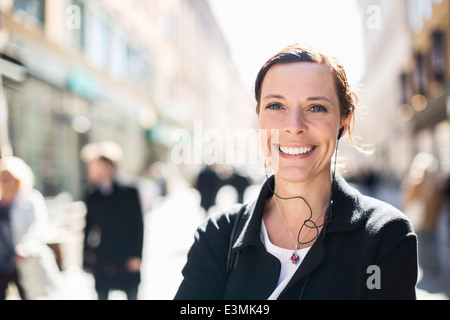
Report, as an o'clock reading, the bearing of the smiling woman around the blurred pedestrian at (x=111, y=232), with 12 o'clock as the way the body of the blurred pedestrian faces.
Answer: The smiling woman is roughly at 10 o'clock from the blurred pedestrian.

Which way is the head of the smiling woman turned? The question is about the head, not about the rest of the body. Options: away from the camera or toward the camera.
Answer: toward the camera

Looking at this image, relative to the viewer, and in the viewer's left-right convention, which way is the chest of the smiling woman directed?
facing the viewer

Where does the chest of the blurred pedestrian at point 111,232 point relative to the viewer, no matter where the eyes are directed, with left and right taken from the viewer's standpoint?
facing the viewer and to the left of the viewer

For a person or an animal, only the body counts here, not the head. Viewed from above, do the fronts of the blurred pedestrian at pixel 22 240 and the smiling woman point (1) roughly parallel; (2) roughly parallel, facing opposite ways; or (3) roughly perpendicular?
roughly parallel

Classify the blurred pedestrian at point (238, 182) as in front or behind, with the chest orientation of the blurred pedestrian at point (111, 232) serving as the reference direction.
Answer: behind

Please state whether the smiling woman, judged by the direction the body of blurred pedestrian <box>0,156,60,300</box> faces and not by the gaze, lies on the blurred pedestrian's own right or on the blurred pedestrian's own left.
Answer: on the blurred pedestrian's own left

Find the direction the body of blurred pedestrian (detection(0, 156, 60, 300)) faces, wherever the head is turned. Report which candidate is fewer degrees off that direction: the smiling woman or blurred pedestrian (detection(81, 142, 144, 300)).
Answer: the smiling woman

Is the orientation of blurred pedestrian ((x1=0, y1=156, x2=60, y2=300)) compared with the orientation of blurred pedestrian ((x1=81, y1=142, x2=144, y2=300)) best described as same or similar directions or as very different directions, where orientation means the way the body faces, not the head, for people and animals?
same or similar directions

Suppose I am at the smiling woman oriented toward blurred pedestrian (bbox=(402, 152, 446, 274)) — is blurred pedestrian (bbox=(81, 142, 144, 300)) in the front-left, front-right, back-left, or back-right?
front-left

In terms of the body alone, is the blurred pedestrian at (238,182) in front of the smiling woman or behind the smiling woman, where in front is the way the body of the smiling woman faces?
behind
